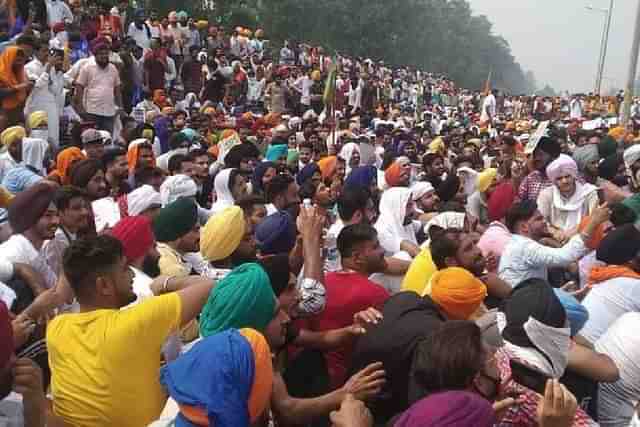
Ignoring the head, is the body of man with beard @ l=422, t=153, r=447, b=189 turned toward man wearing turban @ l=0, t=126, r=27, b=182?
no

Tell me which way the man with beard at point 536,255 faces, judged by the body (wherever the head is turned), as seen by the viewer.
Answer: to the viewer's right

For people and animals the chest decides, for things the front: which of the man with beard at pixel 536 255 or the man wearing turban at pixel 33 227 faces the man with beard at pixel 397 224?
the man wearing turban

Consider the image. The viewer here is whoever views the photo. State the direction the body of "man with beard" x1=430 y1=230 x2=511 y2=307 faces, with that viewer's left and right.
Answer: facing to the right of the viewer

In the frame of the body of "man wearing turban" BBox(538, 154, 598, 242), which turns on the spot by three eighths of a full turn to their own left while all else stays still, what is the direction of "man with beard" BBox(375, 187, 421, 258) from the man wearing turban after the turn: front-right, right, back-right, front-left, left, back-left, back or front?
back

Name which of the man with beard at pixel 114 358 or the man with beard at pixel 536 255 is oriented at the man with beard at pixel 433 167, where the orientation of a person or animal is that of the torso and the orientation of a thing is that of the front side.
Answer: the man with beard at pixel 114 358

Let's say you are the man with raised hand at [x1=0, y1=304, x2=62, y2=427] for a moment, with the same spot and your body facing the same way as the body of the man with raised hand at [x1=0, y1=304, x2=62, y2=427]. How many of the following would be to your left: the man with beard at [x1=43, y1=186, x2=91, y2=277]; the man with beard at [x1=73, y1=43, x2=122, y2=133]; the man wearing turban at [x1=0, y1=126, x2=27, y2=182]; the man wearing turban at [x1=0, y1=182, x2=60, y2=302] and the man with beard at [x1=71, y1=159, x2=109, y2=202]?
5

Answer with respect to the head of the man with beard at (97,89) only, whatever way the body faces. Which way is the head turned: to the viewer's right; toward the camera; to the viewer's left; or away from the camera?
toward the camera

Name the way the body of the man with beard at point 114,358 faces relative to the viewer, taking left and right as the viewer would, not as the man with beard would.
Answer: facing away from the viewer and to the right of the viewer

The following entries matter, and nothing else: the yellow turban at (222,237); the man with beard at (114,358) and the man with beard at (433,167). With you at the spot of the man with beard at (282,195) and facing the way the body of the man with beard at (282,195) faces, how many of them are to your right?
2

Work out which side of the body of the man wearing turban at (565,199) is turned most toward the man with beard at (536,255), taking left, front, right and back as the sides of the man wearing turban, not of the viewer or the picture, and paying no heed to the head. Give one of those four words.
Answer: front

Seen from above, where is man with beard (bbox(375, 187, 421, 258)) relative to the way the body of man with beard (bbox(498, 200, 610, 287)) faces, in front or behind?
behind

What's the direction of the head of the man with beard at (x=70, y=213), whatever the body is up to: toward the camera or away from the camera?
toward the camera

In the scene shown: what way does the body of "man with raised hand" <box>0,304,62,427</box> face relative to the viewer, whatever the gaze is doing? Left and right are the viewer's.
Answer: facing to the right of the viewer
